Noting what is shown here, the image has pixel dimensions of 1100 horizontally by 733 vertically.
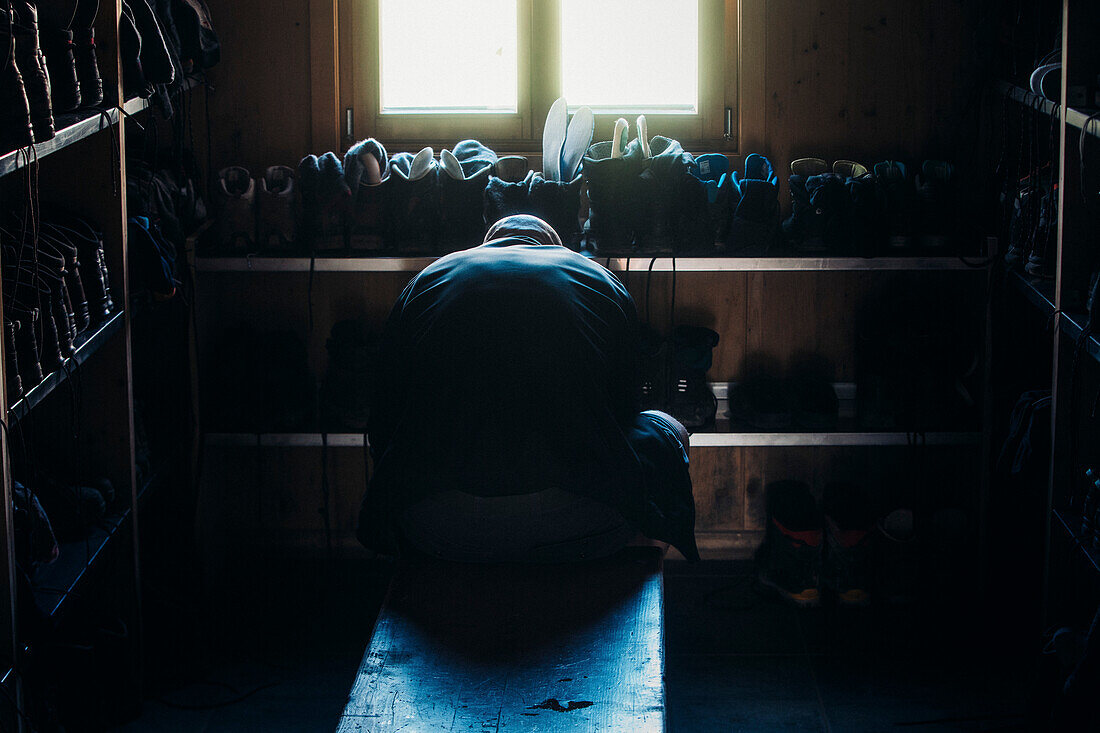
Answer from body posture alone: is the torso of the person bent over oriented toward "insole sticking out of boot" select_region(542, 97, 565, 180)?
yes

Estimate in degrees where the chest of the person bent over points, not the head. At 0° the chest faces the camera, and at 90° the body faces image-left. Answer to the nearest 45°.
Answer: approximately 180°

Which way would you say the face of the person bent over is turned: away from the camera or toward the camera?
away from the camera

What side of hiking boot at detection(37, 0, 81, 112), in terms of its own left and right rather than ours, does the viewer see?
right

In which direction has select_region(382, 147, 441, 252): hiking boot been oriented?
away from the camera
